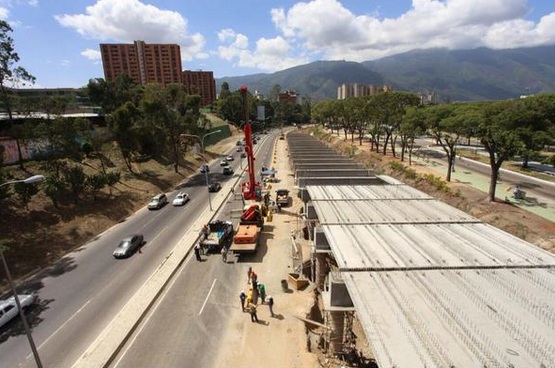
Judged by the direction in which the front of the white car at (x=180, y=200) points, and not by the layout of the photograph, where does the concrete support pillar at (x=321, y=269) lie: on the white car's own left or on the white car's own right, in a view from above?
on the white car's own left

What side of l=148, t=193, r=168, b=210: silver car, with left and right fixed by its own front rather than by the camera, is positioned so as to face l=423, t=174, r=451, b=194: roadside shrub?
left

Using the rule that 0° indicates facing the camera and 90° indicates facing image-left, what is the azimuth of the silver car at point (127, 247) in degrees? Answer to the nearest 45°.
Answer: approximately 45°

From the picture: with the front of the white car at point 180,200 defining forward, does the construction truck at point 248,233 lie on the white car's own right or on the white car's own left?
on the white car's own left

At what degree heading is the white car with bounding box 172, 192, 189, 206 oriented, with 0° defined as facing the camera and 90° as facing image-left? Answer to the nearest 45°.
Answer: approximately 45°

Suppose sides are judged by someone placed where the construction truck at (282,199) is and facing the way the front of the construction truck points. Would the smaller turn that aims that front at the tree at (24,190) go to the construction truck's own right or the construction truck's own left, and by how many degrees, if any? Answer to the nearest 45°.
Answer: approximately 90° to the construction truck's own right

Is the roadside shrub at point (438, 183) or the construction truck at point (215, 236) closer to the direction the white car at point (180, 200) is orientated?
the construction truck

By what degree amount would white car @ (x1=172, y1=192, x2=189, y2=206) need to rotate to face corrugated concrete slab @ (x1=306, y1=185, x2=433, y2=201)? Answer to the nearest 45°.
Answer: approximately 90° to its left

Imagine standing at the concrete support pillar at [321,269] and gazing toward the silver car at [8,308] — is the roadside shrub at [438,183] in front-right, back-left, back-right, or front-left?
back-right

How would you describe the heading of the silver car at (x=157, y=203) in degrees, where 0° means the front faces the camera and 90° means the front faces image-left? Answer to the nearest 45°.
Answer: approximately 45°
